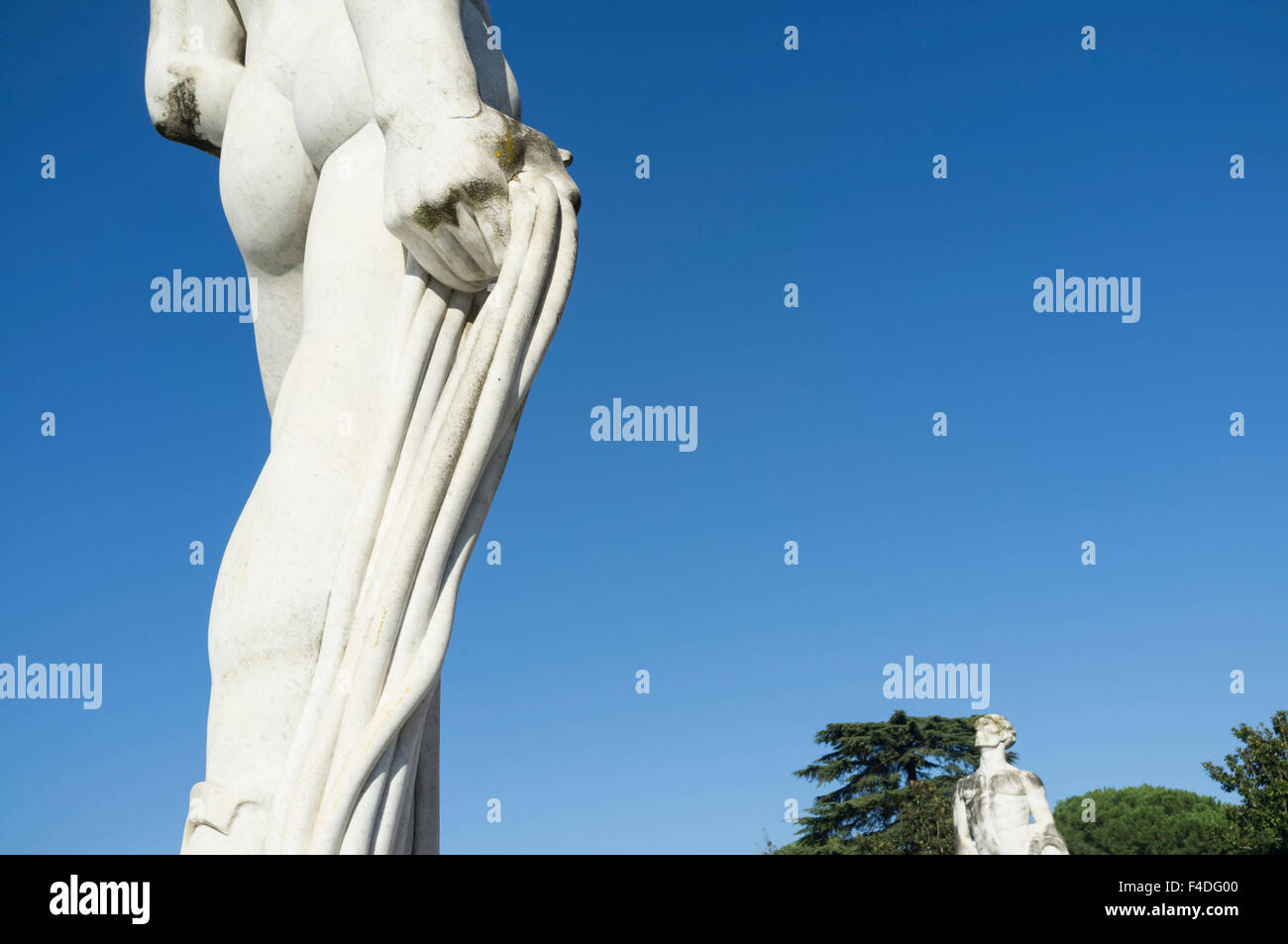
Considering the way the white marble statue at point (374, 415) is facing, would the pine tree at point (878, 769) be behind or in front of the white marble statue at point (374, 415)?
in front

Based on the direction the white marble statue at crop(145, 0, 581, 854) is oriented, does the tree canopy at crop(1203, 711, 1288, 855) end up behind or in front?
in front

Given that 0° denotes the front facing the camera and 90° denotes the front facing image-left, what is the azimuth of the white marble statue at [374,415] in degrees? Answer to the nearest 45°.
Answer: approximately 225°

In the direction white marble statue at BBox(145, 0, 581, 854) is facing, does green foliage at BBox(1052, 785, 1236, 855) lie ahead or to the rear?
ahead
